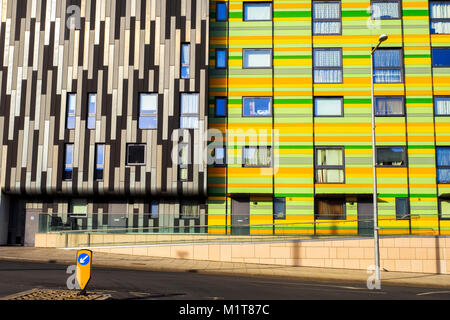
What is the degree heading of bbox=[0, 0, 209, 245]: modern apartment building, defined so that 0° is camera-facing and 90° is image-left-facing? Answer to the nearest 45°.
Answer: approximately 0°

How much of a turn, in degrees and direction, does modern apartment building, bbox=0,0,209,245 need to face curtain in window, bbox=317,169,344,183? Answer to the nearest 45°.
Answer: approximately 90° to its left

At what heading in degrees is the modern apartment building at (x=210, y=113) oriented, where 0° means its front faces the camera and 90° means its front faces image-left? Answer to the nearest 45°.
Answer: approximately 0°
